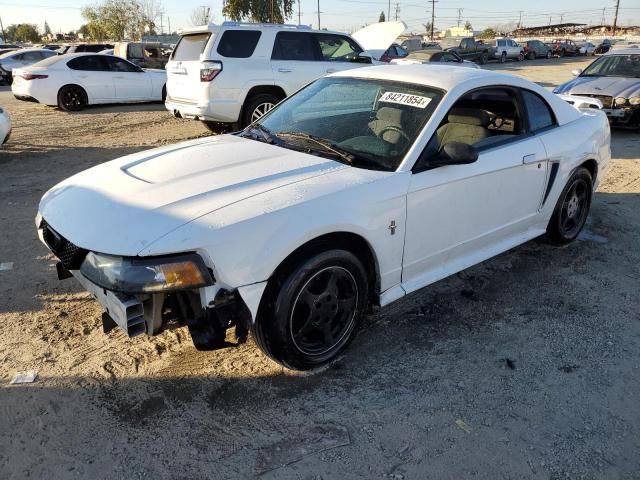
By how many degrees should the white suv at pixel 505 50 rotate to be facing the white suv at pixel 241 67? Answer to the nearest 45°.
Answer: approximately 135° to its right

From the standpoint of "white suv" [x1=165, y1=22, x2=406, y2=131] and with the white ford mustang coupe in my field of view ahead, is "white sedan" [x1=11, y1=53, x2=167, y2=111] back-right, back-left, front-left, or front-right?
back-right

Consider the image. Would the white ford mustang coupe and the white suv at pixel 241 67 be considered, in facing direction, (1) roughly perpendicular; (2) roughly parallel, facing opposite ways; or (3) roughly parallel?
roughly parallel, facing opposite ways

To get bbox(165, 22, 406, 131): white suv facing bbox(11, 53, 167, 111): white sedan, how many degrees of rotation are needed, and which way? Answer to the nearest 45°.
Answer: approximately 90° to its left

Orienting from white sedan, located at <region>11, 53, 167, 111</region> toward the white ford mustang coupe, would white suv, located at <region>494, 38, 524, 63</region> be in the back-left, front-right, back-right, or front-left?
back-left

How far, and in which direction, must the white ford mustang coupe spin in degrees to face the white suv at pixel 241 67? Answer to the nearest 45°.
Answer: approximately 135° to its right

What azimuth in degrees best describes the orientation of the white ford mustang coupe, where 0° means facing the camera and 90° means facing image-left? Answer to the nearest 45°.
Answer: approximately 45°

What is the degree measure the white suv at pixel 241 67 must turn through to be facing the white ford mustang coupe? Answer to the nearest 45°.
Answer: approximately 135° to its right

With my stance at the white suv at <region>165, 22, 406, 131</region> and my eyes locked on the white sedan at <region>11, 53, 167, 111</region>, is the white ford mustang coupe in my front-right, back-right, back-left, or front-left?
back-left

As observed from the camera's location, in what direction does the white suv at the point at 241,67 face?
facing away from the viewer and to the right of the viewer

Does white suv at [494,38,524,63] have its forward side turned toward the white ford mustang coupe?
no

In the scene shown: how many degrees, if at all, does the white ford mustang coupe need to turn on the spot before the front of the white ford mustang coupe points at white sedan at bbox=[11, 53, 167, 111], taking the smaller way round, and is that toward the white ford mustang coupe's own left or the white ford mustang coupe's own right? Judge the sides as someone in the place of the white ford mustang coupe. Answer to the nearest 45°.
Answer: approximately 90° to the white ford mustang coupe's own right
